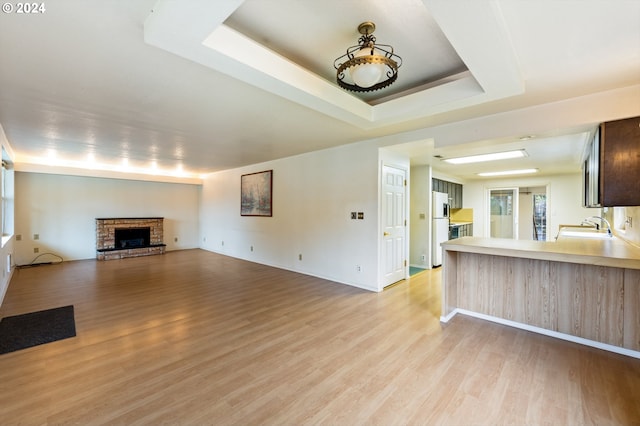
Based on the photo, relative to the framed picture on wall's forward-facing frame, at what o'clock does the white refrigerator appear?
The white refrigerator is roughly at 8 o'clock from the framed picture on wall.

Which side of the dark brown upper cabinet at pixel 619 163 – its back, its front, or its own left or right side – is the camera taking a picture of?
left

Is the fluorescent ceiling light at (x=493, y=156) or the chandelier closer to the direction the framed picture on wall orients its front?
the chandelier

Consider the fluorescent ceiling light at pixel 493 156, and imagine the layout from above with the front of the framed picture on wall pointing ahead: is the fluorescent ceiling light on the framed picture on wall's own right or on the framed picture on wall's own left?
on the framed picture on wall's own left

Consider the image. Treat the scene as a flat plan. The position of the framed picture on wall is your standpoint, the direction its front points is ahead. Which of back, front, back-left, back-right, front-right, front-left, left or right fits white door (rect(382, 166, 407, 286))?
left

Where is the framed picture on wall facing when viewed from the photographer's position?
facing the viewer and to the left of the viewer

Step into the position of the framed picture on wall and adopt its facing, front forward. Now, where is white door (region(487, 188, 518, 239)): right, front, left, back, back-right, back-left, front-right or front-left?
back-left

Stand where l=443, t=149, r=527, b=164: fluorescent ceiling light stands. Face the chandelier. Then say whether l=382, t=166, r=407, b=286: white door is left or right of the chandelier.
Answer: right

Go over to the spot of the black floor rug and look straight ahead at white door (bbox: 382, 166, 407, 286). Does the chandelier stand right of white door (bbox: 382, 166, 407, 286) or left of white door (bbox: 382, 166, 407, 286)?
right

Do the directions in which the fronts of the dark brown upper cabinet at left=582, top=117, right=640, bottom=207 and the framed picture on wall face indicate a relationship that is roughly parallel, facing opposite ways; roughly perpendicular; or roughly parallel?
roughly perpendicular

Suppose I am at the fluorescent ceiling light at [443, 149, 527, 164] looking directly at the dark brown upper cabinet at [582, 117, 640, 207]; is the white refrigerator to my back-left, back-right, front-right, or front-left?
back-right

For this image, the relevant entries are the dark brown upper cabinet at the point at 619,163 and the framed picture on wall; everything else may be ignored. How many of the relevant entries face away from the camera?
0

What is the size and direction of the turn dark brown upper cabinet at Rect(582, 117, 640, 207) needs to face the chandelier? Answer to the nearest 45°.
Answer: approximately 45° to its left

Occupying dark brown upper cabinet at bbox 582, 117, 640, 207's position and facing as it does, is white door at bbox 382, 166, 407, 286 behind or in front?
in front

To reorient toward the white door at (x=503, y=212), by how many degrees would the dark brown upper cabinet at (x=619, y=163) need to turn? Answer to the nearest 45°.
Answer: approximately 90° to its right
